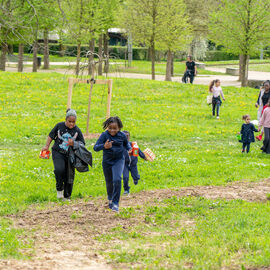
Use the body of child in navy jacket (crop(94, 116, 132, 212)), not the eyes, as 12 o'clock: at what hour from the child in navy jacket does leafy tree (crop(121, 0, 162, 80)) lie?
The leafy tree is roughly at 6 o'clock from the child in navy jacket.

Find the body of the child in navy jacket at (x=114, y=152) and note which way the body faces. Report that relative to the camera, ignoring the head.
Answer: toward the camera

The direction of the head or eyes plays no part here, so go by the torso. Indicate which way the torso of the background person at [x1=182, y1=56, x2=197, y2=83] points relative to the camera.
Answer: toward the camera

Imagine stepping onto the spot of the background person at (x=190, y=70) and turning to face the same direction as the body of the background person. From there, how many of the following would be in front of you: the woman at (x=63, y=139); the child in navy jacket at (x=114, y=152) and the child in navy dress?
3

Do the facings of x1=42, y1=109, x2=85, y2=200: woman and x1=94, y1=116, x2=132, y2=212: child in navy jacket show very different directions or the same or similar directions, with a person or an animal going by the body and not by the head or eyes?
same or similar directions

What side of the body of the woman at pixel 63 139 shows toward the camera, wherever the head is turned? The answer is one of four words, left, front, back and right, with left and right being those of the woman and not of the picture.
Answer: front

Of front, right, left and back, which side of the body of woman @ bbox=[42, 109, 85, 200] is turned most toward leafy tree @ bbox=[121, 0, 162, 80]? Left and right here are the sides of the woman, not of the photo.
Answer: back

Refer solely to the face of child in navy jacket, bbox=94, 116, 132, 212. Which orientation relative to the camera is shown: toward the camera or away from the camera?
toward the camera

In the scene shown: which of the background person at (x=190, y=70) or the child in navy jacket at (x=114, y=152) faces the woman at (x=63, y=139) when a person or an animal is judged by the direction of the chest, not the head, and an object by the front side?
the background person

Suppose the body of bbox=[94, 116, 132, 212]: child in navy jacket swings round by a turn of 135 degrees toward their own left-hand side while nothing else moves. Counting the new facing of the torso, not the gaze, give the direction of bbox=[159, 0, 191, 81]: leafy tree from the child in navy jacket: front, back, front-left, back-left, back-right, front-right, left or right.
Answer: front-left

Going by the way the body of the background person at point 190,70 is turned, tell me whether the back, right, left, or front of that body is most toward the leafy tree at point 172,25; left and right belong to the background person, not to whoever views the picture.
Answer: right
